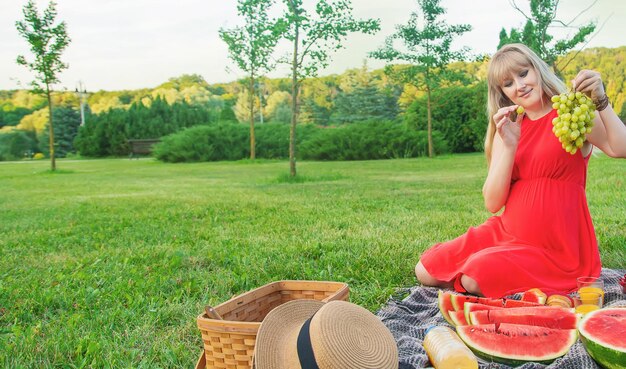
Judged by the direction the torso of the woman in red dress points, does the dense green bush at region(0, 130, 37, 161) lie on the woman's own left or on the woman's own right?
on the woman's own right

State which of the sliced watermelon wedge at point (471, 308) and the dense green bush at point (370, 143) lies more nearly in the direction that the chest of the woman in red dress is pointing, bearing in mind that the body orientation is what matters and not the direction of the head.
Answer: the sliced watermelon wedge

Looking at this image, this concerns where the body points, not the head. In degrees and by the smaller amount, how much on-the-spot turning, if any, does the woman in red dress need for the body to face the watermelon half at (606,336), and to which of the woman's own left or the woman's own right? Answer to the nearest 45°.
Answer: approximately 45° to the woman's own left

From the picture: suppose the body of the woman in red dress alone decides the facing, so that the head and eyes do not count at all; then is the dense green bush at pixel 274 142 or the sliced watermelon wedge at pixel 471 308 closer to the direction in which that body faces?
the sliced watermelon wedge

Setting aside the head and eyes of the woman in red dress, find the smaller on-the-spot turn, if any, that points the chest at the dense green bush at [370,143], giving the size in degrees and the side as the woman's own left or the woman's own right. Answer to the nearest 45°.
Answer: approximately 135° to the woman's own right

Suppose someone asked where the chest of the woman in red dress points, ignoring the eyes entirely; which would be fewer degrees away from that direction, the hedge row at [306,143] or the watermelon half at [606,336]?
the watermelon half

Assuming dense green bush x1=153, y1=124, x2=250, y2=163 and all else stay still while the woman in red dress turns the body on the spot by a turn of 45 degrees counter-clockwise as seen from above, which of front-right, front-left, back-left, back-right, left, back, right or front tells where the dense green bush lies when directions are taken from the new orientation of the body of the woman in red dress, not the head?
back-right

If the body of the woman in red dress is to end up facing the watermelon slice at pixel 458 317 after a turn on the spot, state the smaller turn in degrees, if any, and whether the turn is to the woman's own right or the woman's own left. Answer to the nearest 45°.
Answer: approximately 45° to the woman's own left

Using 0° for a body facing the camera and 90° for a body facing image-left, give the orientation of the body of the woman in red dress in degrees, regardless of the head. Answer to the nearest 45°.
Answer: approximately 45°

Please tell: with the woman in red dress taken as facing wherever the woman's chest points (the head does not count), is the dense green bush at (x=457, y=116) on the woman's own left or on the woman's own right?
on the woman's own right

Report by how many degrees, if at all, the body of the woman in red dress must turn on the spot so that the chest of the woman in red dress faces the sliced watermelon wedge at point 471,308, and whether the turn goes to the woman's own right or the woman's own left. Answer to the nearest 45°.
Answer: approximately 45° to the woman's own left
